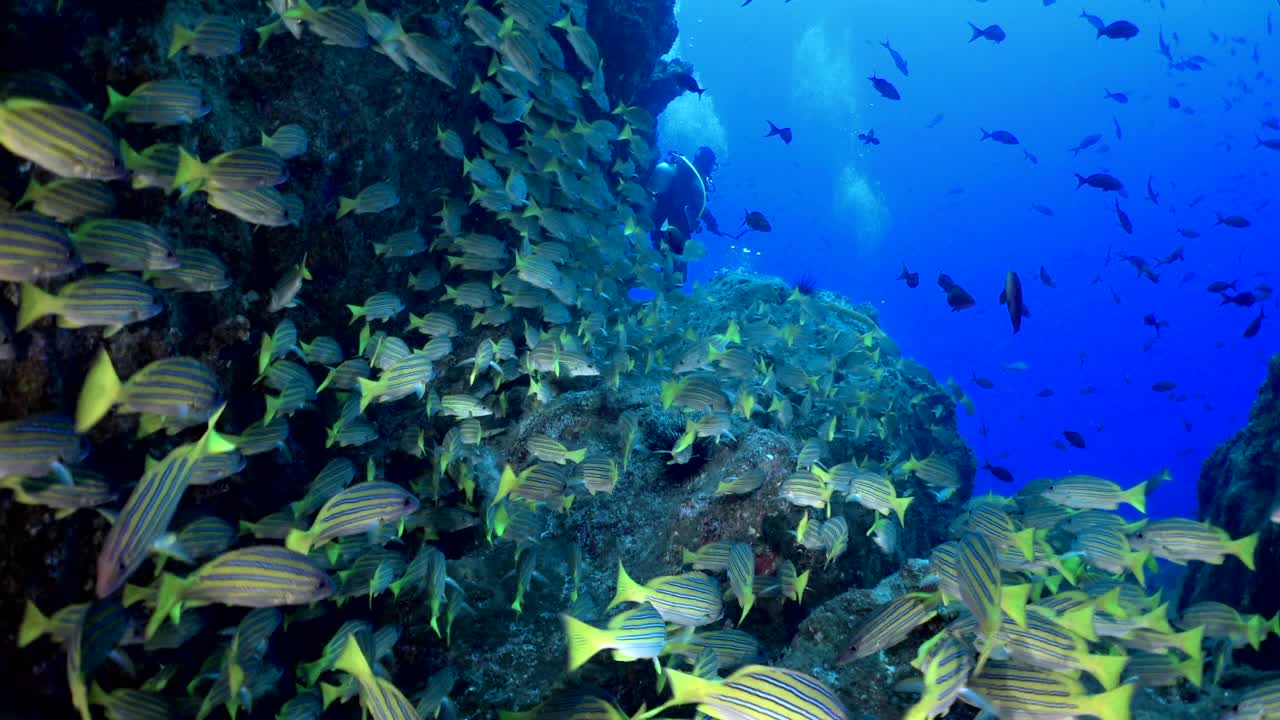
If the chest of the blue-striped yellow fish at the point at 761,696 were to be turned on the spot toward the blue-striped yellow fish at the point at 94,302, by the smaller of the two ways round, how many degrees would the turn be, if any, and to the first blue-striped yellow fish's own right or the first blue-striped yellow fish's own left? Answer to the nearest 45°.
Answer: approximately 180°

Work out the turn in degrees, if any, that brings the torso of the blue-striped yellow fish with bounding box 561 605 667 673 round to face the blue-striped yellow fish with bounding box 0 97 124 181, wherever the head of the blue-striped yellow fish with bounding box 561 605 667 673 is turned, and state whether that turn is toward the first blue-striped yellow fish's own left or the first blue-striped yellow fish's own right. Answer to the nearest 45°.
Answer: approximately 180°

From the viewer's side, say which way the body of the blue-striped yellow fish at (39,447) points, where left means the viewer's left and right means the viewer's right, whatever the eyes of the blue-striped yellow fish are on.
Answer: facing to the right of the viewer

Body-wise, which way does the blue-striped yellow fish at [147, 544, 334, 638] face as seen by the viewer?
to the viewer's right

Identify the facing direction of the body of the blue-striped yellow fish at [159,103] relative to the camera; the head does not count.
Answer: to the viewer's right

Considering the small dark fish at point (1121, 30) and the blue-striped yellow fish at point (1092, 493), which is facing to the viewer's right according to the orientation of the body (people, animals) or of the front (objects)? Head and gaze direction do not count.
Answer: the small dark fish

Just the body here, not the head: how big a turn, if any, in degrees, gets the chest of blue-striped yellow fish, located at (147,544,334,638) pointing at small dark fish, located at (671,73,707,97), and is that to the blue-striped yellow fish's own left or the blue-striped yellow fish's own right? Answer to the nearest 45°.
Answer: approximately 90° to the blue-striped yellow fish's own left

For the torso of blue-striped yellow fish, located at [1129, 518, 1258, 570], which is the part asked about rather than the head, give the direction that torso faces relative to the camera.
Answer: to the viewer's left

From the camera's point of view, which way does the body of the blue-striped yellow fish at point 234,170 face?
to the viewer's right

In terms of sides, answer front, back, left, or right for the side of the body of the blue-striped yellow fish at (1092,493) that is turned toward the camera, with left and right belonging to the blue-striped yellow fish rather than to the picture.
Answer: left

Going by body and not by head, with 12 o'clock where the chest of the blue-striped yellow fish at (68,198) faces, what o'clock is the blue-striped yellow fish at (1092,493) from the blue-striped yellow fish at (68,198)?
the blue-striped yellow fish at (1092,493) is roughly at 1 o'clock from the blue-striped yellow fish at (68,198).
